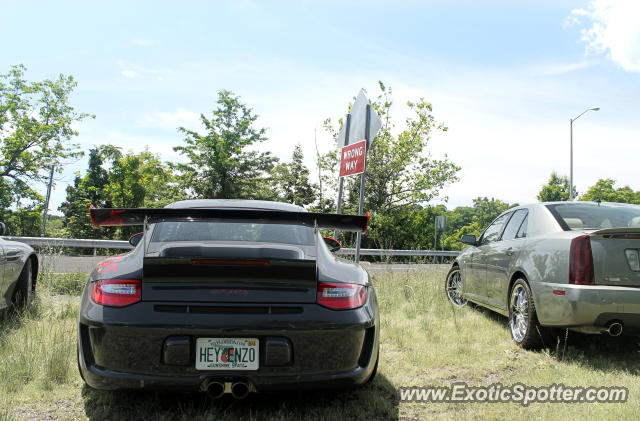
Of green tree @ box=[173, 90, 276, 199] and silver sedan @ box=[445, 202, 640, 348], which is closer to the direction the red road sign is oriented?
the silver sedan

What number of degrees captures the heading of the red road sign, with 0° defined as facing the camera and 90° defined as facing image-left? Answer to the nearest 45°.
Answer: approximately 45°

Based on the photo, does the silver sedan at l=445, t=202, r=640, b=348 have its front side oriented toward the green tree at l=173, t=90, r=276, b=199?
yes

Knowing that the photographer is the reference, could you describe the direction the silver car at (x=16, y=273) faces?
facing away from the viewer and to the right of the viewer

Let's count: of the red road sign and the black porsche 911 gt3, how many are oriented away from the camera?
1

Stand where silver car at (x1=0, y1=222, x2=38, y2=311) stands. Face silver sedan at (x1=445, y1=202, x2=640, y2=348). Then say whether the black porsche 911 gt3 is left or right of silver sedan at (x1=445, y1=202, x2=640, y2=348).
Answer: right

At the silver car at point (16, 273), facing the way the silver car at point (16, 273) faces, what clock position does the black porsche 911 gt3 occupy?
The black porsche 911 gt3 is roughly at 4 o'clock from the silver car.

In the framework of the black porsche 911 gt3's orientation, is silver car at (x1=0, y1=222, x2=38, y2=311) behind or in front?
in front

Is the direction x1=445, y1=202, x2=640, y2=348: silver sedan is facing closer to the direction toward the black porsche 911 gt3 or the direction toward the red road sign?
the red road sign

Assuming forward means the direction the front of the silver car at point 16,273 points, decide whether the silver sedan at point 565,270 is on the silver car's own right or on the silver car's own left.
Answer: on the silver car's own right

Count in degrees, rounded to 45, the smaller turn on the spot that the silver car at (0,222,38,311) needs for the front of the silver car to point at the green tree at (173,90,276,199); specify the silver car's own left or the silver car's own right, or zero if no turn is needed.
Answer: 0° — it already faces it

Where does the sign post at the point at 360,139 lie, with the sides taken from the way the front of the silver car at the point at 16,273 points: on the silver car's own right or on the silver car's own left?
on the silver car's own right

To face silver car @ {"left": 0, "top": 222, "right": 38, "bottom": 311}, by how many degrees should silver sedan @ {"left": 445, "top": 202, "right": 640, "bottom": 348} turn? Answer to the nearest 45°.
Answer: approximately 45° to its left

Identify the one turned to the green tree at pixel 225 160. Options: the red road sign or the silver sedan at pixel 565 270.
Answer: the silver sedan

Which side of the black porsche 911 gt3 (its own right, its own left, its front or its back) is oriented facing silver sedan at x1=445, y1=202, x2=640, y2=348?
right

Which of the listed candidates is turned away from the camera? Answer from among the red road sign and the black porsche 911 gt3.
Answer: the black porsche 911 gt3

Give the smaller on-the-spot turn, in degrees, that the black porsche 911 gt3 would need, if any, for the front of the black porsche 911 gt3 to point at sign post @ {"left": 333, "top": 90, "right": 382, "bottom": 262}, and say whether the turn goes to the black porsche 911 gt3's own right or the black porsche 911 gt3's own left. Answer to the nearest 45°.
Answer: approximately 45° to the black porsche 911 gt3's own right

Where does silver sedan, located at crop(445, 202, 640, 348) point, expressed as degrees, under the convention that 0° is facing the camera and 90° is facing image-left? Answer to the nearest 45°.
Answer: approximately 135°

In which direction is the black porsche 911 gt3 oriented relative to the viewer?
away from the camera

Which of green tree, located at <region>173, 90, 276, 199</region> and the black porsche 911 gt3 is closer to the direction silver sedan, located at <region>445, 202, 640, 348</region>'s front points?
the green tree

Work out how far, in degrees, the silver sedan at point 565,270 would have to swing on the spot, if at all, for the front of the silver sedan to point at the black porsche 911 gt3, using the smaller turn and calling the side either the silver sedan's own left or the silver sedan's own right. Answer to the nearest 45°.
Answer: approximately 90° to the silver sedan's own left
